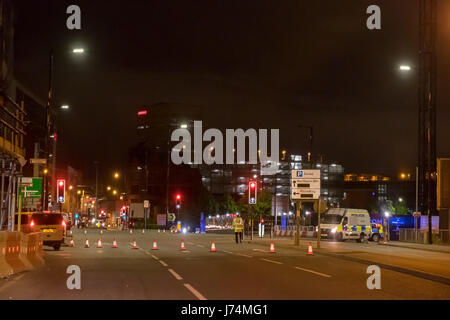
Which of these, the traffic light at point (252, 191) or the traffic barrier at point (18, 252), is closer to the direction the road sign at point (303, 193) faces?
the traffic barrier

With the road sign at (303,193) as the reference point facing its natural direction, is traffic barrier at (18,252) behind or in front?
in front

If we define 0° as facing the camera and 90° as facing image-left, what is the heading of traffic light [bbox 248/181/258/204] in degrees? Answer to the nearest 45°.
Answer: approximately 0°

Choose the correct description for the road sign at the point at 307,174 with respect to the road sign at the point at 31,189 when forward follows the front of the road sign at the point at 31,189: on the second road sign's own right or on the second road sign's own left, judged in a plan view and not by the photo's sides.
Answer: on the second road sign's own left

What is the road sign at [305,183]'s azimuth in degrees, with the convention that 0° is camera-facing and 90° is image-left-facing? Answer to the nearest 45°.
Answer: approximately 0°
